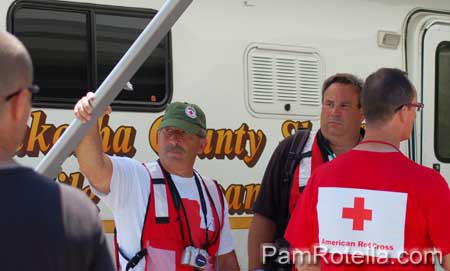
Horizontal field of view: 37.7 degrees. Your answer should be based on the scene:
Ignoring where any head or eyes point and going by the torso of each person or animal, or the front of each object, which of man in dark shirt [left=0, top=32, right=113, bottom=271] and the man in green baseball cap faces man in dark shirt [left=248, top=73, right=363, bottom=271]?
man in dark shirt [left=0, top=32, right=113, bottom=271]

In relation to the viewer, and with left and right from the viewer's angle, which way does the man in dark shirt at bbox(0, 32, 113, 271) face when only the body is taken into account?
facing away from the viewer and to the right of the viewer

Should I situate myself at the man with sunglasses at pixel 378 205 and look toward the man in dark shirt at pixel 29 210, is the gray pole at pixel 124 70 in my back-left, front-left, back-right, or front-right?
front-right

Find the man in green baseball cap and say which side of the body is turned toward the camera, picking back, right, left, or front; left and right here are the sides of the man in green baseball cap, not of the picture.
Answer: front

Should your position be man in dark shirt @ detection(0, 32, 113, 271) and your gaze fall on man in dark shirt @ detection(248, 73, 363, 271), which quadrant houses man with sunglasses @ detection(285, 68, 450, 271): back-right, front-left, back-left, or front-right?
front-right

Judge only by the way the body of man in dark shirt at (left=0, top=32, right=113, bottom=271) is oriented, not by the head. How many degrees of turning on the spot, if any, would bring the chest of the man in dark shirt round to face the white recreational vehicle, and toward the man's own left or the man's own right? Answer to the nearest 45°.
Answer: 0° — they already face it
